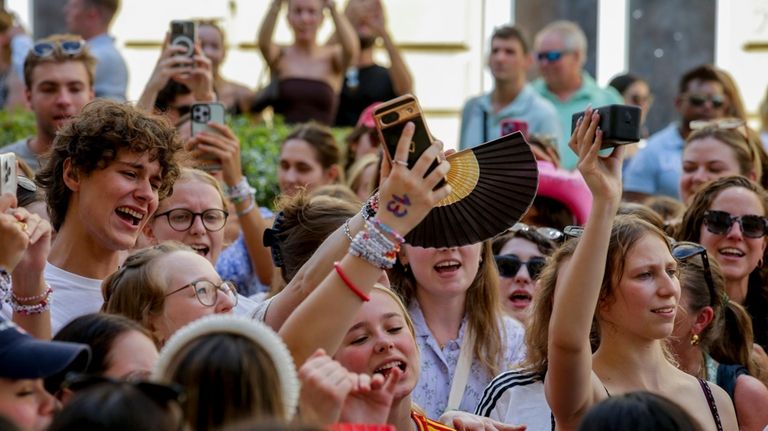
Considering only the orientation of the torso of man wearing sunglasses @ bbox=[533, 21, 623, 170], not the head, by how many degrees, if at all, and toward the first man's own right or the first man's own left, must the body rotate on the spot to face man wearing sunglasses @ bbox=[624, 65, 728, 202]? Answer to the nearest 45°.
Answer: approximately 90° to the first man's own left

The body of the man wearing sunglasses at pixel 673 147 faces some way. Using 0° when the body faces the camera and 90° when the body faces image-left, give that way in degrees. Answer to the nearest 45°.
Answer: approximately 315°

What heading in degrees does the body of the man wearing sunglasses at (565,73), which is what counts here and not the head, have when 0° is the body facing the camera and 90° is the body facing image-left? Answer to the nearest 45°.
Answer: approximately 45°
